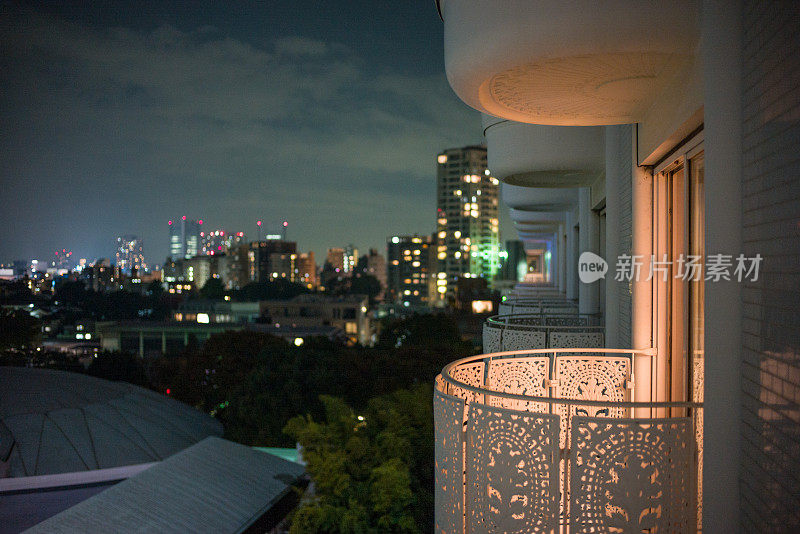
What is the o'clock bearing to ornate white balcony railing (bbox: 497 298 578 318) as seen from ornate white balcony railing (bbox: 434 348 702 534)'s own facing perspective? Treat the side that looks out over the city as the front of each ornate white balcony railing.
ornate white balcony railing (bbox: 497 298 578 318) is roughly at 3 o'clock from ornate white balcony railing (bbox: 434 348 702 534).

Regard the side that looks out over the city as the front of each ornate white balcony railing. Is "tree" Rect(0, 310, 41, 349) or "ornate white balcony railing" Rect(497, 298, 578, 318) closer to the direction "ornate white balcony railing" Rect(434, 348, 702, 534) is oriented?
the tree

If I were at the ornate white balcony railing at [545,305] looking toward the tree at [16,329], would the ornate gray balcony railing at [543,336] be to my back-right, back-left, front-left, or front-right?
back-left

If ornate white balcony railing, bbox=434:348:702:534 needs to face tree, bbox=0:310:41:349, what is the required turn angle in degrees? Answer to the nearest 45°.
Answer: approximately 45° to its right

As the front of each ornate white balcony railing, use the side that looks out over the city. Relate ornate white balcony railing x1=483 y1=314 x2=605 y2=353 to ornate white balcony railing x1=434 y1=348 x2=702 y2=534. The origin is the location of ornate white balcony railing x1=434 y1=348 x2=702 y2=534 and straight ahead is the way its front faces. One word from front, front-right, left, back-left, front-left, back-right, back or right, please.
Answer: right

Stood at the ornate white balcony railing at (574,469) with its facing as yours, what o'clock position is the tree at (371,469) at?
The tree is roughly at 2 o'clock from the ornate white balcony railing.

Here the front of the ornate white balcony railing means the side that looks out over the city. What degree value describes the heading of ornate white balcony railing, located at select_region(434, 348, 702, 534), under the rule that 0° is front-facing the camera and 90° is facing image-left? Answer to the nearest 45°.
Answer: approximately 90°

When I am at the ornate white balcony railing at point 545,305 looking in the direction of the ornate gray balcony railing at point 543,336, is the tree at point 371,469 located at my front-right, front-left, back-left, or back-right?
back-right

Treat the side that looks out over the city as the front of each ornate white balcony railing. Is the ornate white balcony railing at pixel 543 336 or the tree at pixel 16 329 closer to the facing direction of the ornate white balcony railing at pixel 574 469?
the tree
